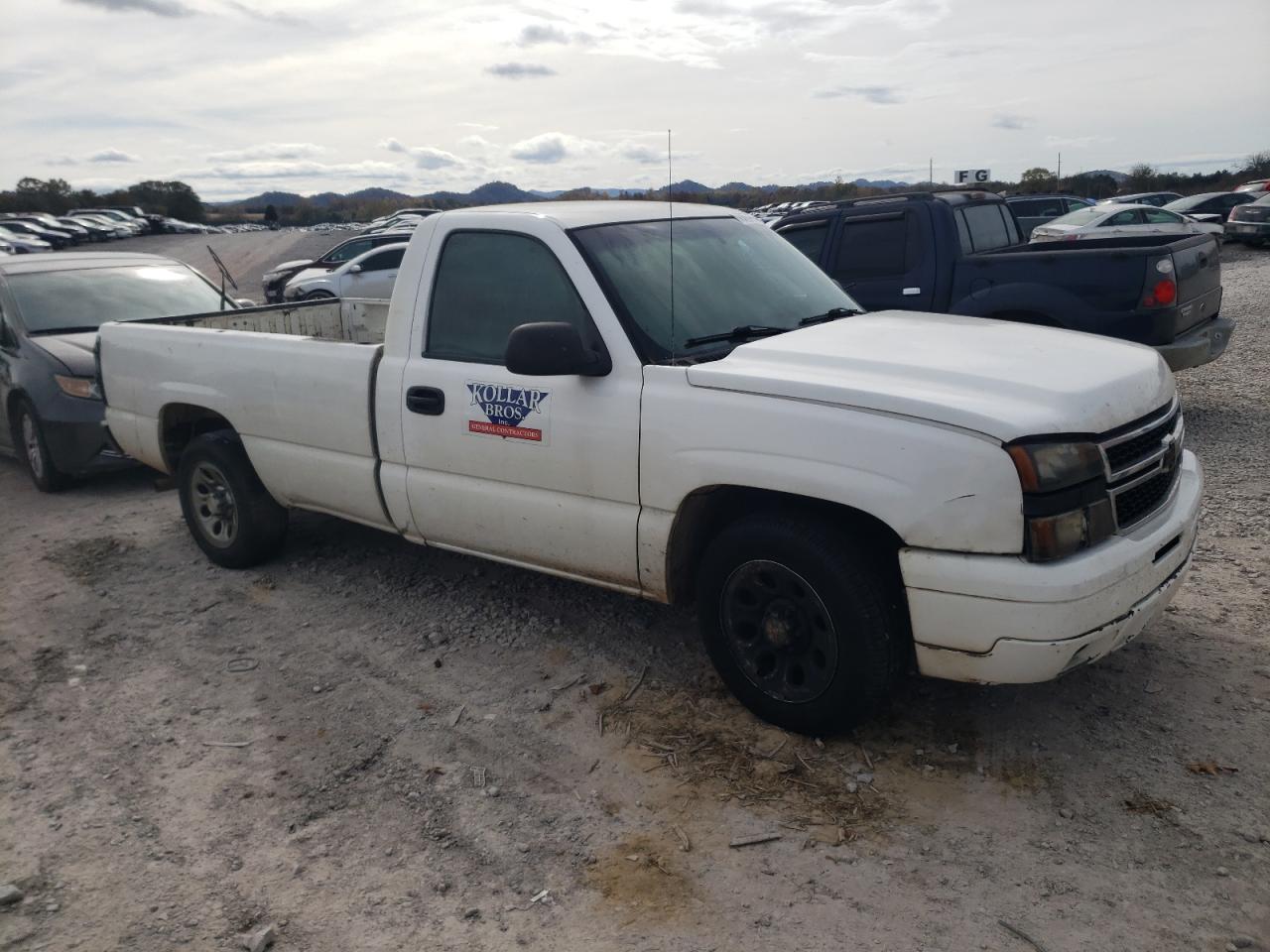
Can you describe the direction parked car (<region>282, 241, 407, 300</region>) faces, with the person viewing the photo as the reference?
facing to the left of the viewer

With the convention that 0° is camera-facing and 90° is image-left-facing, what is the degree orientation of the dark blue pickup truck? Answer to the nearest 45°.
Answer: approximately 135°

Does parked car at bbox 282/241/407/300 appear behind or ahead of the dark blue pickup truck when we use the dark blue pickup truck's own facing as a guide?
ahead

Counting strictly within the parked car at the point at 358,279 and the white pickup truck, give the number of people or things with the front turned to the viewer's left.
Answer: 1

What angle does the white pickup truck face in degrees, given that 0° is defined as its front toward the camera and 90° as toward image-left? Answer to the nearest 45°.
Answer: approximately 315°

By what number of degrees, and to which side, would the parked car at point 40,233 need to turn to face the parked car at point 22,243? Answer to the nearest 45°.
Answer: approximately 45° to its right

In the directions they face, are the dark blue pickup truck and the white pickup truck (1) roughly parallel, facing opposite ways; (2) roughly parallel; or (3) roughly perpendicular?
roughly parallel, facing opposite ways

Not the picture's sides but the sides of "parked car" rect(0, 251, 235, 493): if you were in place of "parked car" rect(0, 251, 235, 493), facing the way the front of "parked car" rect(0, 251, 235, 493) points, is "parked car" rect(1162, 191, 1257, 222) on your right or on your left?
on your left

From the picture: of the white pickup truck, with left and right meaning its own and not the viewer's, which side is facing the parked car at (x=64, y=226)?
back

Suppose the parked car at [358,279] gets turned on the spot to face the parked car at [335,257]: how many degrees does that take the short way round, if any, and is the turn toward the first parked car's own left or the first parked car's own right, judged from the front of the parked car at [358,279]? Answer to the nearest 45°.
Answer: approximately 90° to the first parked car's own right
